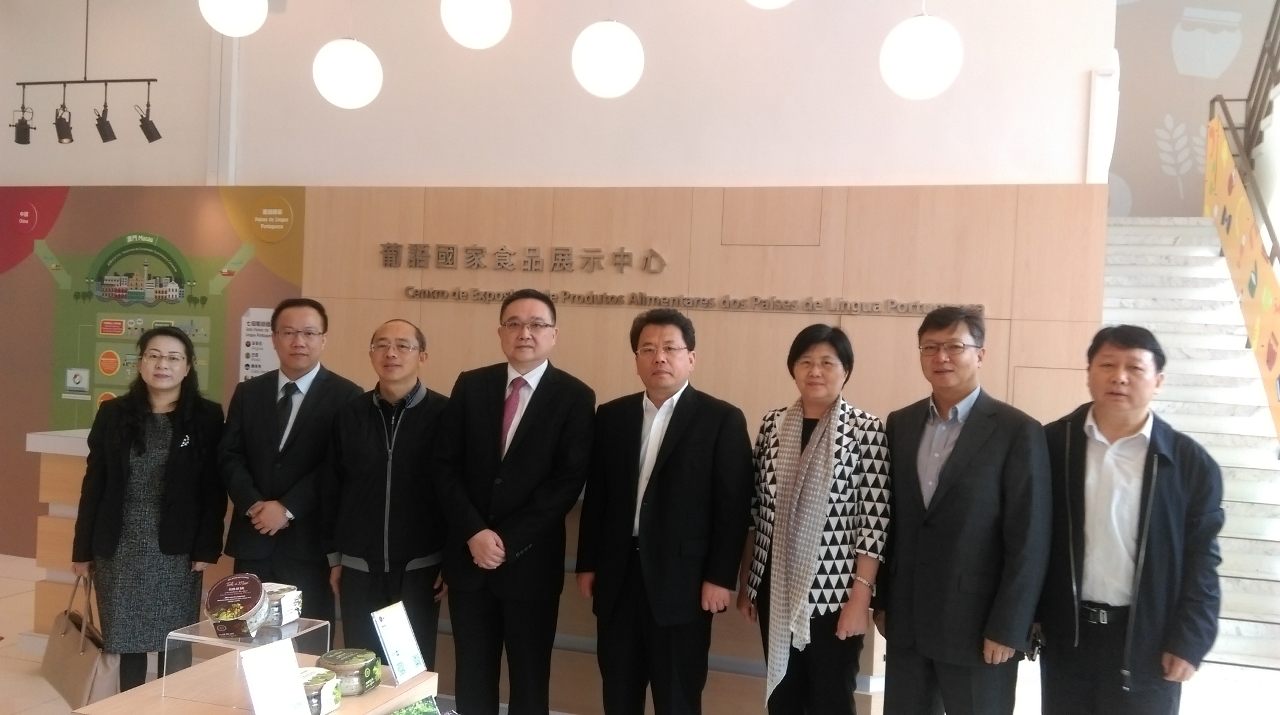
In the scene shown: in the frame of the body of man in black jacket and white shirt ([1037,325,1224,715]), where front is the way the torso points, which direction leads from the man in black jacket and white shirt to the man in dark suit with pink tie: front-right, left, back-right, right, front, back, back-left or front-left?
front-right

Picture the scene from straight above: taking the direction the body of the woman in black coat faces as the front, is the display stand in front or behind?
in front

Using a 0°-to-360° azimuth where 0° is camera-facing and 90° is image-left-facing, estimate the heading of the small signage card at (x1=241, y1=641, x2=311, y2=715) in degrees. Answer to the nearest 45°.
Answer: approximately 0°

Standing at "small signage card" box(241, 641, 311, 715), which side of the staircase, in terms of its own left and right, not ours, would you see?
front
